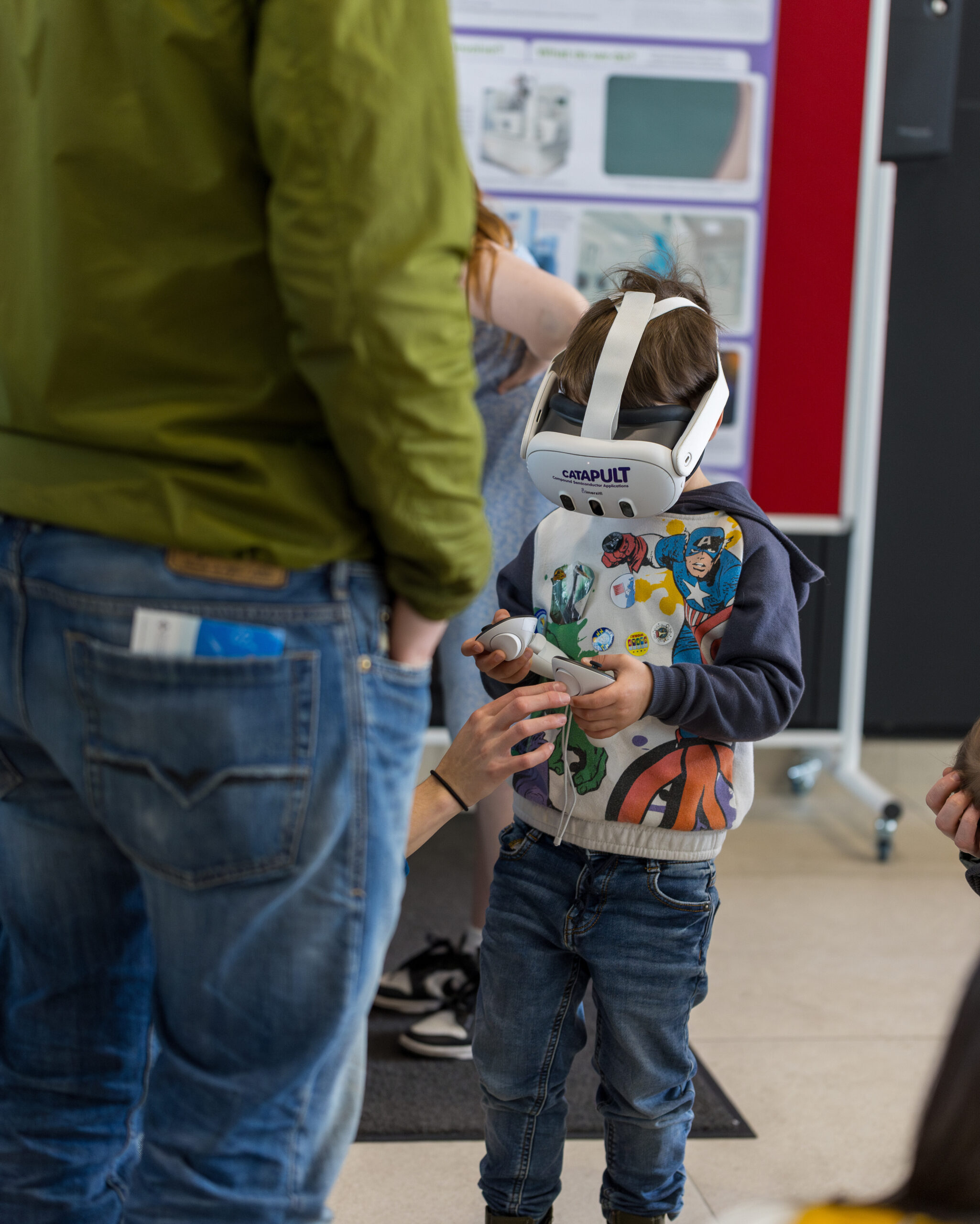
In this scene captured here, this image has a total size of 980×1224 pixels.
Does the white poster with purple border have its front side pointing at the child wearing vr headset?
yes

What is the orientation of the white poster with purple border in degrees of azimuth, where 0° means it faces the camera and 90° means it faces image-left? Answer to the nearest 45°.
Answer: approximately 0°

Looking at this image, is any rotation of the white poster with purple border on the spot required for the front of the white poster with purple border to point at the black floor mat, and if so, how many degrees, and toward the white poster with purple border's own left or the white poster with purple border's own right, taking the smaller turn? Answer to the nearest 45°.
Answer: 0° — it already faces it
